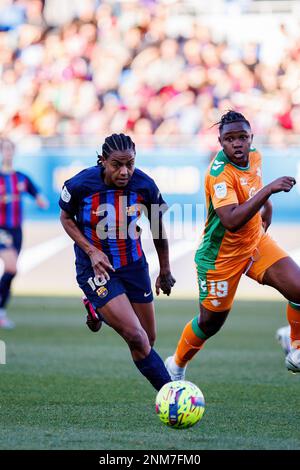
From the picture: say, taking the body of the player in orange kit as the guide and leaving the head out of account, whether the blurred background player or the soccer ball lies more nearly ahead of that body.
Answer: the soccer ball

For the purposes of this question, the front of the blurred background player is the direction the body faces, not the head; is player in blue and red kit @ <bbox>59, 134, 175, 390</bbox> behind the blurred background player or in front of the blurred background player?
in front

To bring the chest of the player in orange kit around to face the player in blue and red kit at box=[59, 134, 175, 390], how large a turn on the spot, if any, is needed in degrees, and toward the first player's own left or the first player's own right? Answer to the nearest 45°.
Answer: approximately 90° to the first player's own right

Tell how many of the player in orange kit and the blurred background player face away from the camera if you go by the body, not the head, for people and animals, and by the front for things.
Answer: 0

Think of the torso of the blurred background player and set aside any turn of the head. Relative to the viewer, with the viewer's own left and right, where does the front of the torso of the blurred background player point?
facing the viewer

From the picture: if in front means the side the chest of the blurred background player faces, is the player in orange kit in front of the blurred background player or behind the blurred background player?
in front

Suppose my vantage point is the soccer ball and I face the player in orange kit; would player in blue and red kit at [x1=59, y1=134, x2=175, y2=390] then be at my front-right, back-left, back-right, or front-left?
front-left
